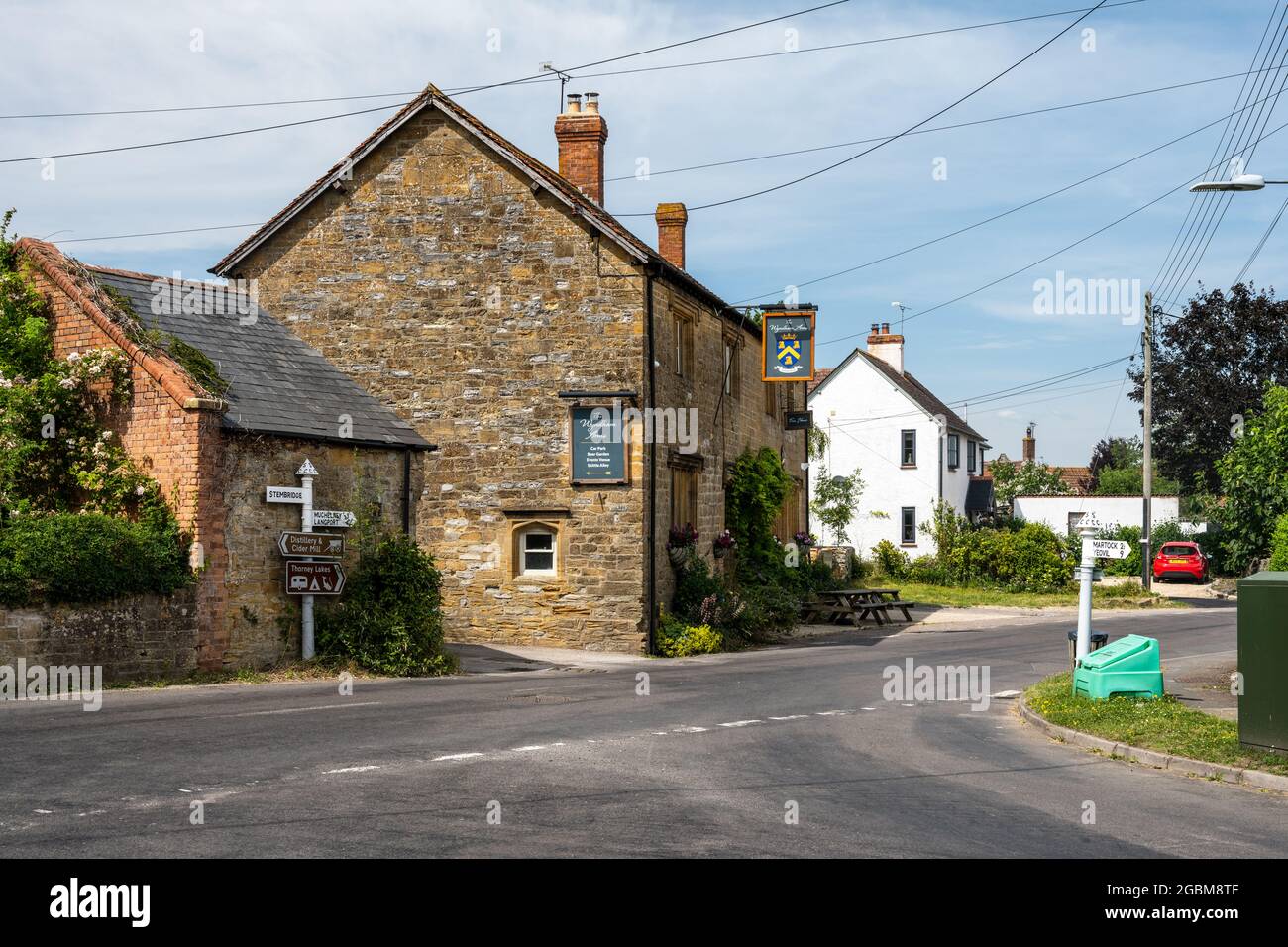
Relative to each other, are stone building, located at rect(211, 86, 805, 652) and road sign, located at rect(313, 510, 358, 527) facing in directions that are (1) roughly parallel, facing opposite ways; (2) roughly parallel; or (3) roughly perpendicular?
roughly perpendicular

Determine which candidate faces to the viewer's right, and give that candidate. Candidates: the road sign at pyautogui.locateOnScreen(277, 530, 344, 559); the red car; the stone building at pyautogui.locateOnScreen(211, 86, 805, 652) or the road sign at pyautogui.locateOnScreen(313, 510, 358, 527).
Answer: the stone building

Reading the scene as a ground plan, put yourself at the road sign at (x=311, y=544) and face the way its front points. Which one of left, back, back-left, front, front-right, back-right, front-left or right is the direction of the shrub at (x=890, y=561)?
back-left

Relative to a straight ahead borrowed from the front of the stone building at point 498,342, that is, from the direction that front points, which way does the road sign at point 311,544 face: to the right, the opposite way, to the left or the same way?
to the right

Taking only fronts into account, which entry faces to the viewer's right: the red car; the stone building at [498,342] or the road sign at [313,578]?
the stone building

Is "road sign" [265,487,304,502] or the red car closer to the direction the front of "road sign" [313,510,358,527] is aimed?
the road sign

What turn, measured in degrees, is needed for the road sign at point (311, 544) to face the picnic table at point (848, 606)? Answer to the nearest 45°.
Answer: approximately 135° to its left
